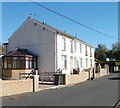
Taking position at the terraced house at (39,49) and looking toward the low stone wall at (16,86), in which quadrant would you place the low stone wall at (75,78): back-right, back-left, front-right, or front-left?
front-left

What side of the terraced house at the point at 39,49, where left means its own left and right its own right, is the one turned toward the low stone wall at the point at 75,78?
front

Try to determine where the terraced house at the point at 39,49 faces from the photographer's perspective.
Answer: facing the viewer and to the right of the viewer

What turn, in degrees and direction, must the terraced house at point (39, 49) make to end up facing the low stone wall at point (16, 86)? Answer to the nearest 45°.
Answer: approximately 45° to its right

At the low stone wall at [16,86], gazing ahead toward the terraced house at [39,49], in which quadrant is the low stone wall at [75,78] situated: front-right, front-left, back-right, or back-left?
front-right

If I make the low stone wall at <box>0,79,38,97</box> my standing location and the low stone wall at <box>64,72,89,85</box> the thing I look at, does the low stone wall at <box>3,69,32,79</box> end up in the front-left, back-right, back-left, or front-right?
front-left
